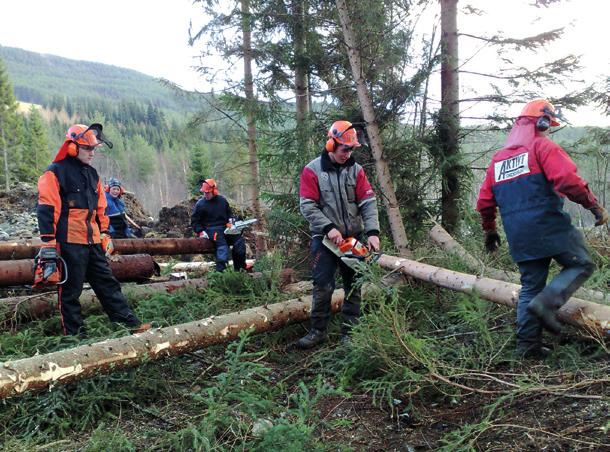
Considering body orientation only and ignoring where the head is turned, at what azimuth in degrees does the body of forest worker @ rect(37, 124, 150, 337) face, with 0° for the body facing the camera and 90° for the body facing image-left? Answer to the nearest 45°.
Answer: approximately 315°

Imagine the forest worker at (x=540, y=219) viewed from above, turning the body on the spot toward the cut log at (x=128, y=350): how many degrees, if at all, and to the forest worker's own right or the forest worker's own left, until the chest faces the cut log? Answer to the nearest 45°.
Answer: approximately 180°

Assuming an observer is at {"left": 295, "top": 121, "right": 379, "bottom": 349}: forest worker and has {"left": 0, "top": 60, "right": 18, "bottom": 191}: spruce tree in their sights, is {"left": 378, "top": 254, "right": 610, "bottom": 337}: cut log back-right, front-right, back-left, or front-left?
back-right

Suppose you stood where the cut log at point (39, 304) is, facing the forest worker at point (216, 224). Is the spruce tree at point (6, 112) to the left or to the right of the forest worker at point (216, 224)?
left

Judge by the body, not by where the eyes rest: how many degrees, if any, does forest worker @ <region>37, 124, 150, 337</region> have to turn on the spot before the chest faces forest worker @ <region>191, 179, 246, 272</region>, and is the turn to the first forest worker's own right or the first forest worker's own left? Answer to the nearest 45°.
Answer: approximately 90° to the first forest worker's own left

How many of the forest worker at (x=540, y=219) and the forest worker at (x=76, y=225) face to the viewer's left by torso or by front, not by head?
0

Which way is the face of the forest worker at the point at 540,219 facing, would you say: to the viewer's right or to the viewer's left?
to the viewer's right

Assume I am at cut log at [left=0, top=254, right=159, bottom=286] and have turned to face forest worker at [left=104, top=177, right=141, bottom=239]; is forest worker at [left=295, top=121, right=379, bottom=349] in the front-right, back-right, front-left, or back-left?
back-right
